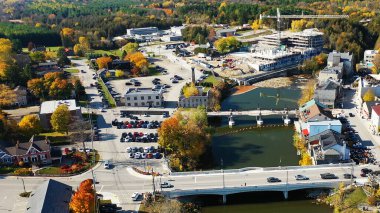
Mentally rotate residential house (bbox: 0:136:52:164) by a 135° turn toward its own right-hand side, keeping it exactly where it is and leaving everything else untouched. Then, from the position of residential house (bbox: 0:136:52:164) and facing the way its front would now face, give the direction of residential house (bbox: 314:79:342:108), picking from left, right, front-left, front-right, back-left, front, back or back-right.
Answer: back-right

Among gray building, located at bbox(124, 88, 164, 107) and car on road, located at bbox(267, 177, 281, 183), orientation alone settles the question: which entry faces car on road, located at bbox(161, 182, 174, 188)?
the gray building

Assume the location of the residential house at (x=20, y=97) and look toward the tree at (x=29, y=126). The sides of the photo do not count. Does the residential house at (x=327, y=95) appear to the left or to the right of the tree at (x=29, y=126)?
left

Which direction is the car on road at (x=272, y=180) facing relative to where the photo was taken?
to the viewer's right

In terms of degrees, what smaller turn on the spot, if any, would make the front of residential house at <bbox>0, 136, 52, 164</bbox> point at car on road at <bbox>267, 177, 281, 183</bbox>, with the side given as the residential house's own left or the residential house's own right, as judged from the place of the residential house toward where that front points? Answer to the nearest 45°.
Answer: approximately 45° to the residential house's own left

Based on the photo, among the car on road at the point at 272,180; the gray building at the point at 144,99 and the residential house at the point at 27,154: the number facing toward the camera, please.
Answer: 2

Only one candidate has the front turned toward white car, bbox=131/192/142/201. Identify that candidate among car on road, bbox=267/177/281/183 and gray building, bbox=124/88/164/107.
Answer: the gray building

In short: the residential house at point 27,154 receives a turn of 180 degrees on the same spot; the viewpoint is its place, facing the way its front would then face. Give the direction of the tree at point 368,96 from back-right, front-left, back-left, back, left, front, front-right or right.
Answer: right

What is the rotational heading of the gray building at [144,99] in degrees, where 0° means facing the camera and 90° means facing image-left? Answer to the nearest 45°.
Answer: approximately 0°

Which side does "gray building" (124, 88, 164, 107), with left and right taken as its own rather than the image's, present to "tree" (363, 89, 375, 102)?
left

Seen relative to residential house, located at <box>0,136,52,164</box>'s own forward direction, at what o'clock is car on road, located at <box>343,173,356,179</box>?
The car on road is roughly at 10 o'clock from the residential house.

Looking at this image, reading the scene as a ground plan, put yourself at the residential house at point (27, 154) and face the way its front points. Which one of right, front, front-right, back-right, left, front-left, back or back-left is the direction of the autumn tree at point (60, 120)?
back-left

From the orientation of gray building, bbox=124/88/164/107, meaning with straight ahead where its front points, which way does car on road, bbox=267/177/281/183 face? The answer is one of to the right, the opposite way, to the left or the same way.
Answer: to the left

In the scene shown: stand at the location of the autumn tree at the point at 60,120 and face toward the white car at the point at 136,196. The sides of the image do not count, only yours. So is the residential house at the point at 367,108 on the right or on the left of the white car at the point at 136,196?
left

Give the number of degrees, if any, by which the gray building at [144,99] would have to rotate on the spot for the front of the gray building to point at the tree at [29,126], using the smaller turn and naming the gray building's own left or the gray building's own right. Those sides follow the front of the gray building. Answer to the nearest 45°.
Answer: approximately 45° to the gray building's own right
